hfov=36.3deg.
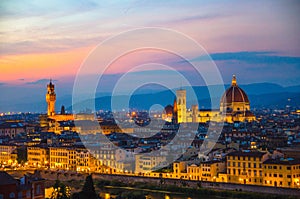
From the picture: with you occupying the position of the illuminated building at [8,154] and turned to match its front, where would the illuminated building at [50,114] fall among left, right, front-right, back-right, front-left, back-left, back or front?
back

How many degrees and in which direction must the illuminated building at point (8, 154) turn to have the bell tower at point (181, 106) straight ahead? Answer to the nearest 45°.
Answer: approximately 135° to its left

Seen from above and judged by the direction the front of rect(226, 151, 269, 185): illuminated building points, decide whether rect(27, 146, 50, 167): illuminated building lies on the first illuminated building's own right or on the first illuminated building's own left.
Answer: on the first illuminated building's own right

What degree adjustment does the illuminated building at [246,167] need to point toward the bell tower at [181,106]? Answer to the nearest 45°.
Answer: approximately 180°

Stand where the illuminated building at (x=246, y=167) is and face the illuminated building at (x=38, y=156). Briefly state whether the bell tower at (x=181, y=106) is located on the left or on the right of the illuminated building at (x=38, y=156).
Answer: right

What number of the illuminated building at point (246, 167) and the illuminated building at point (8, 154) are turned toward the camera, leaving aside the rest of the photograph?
2
